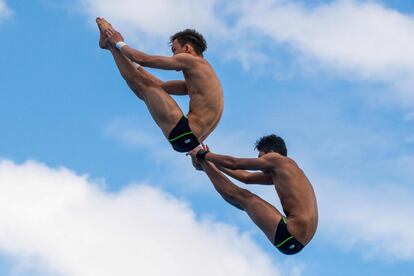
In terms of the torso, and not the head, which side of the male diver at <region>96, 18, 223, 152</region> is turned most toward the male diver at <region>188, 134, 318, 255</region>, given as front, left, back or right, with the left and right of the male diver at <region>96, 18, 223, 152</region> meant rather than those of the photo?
back

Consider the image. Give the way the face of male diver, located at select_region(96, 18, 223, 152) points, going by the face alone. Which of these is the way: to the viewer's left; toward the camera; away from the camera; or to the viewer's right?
to the viewer's left

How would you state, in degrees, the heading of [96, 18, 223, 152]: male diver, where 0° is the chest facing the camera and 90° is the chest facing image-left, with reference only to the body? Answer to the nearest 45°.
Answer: approximately 90°
